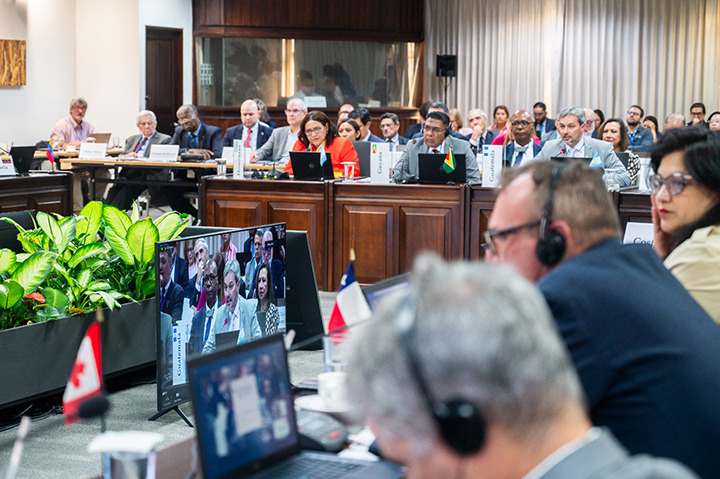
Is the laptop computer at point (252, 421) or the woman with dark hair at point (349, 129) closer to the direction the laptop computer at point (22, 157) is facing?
the woman with dark hair

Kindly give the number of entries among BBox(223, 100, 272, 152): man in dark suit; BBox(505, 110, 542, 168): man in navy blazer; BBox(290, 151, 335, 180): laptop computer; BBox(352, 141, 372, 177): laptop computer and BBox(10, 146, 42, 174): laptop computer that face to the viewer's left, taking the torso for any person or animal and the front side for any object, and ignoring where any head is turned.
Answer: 0

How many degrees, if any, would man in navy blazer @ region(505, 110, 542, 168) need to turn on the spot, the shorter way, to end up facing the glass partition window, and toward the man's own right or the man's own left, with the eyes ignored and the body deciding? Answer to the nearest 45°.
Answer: approximately 135° to the man's own right

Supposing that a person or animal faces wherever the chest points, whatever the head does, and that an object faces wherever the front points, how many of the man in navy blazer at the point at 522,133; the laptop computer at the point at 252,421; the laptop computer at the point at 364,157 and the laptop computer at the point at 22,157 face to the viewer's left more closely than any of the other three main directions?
0

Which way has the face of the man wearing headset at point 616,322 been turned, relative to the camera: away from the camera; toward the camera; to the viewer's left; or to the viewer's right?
to the viewer's left

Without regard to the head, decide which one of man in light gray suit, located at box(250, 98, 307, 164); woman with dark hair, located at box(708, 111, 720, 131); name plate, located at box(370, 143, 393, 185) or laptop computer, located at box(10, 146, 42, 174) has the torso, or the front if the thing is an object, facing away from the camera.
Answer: the laptop computer

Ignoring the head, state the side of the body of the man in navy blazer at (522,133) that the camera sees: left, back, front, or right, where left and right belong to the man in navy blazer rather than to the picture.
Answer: front

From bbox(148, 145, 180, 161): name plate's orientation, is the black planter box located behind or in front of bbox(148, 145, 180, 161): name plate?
in front

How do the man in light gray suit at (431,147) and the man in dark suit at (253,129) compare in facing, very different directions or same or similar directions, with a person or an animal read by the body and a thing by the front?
same or similar directions

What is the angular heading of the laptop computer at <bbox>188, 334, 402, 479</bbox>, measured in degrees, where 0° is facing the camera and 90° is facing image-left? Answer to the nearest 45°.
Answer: approximately 315°

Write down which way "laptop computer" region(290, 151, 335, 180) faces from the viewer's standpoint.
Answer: facing away from the viewer

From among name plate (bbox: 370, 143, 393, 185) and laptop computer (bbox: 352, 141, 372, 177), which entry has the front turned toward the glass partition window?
the laptop computer

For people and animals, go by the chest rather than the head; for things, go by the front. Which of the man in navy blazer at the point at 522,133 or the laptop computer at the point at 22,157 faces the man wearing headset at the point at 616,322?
the man in navy blazer

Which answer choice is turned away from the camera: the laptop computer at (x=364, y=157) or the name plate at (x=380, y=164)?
the laptop computer

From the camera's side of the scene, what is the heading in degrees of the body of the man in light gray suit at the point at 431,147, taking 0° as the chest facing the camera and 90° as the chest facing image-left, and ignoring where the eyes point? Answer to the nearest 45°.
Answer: approximately 0°

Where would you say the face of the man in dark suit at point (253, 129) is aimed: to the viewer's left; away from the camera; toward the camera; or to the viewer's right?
toward the camera

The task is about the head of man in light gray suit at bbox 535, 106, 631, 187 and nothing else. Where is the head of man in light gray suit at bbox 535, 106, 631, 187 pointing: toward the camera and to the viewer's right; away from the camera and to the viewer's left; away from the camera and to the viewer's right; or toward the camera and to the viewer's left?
toward the camera and to the viewer's left

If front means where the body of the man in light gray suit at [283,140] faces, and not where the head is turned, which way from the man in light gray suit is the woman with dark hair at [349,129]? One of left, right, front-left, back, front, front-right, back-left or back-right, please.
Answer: left

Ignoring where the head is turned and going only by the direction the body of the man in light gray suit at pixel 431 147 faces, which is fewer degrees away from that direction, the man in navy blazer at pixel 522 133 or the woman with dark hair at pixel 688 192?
the woman with dark hair

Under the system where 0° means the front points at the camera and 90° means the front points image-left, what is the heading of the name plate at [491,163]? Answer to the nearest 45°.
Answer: approximately 0°

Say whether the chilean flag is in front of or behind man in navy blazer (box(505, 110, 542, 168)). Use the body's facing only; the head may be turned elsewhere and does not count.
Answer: in front
